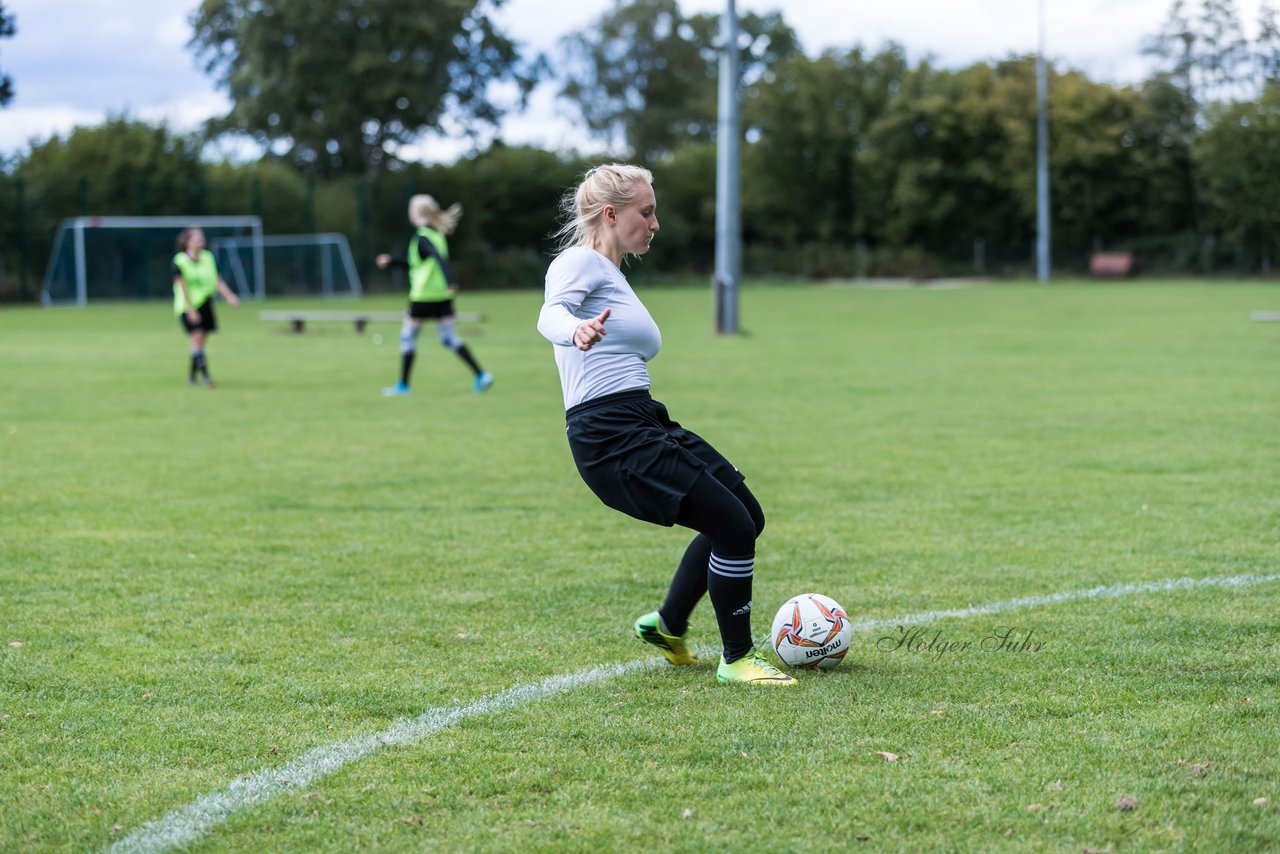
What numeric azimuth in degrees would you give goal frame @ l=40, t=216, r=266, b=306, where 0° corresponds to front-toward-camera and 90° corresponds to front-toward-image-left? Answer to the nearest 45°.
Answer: approximately 315°

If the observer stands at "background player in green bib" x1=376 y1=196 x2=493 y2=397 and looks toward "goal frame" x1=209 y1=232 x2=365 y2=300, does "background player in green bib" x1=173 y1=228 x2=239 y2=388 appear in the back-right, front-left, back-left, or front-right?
front-left

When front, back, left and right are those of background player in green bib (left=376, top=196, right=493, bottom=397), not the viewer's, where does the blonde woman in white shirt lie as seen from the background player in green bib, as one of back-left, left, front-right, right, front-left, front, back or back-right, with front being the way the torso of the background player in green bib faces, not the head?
left

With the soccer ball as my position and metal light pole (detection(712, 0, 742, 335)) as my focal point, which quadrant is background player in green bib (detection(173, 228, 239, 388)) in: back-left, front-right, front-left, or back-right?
front-left

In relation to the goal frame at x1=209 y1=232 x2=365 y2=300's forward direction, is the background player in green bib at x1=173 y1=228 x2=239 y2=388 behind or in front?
in front

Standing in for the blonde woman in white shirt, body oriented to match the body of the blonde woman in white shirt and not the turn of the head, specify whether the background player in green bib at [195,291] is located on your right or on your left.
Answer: on your left

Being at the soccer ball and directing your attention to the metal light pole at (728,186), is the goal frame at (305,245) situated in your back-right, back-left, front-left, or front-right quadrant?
front-left

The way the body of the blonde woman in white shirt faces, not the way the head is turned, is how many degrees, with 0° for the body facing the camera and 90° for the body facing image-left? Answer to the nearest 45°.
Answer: approximately 270°

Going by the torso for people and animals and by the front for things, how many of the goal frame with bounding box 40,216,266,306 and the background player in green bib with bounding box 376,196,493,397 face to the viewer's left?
1

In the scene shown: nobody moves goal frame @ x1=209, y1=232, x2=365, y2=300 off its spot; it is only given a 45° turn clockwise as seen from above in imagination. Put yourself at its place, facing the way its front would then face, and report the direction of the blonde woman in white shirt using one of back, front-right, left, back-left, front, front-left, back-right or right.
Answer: left

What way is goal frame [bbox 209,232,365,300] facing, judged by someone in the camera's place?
facing the viewer and to the left of the viewer

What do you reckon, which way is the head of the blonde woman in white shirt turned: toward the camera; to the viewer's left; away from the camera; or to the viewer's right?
to the viewer's right
